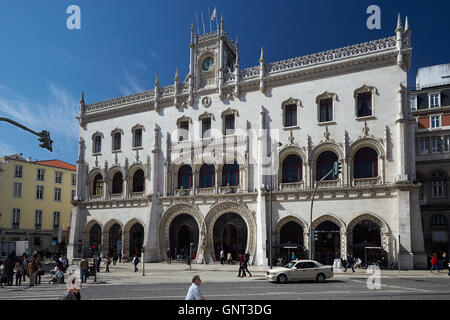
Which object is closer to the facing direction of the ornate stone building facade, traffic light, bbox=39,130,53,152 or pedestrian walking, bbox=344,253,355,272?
the traffic light

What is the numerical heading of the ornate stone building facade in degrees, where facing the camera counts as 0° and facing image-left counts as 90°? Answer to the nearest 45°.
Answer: approximately 45°

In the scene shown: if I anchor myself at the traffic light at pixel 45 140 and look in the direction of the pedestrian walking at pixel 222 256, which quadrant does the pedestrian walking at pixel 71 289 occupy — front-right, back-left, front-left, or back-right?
back-right
